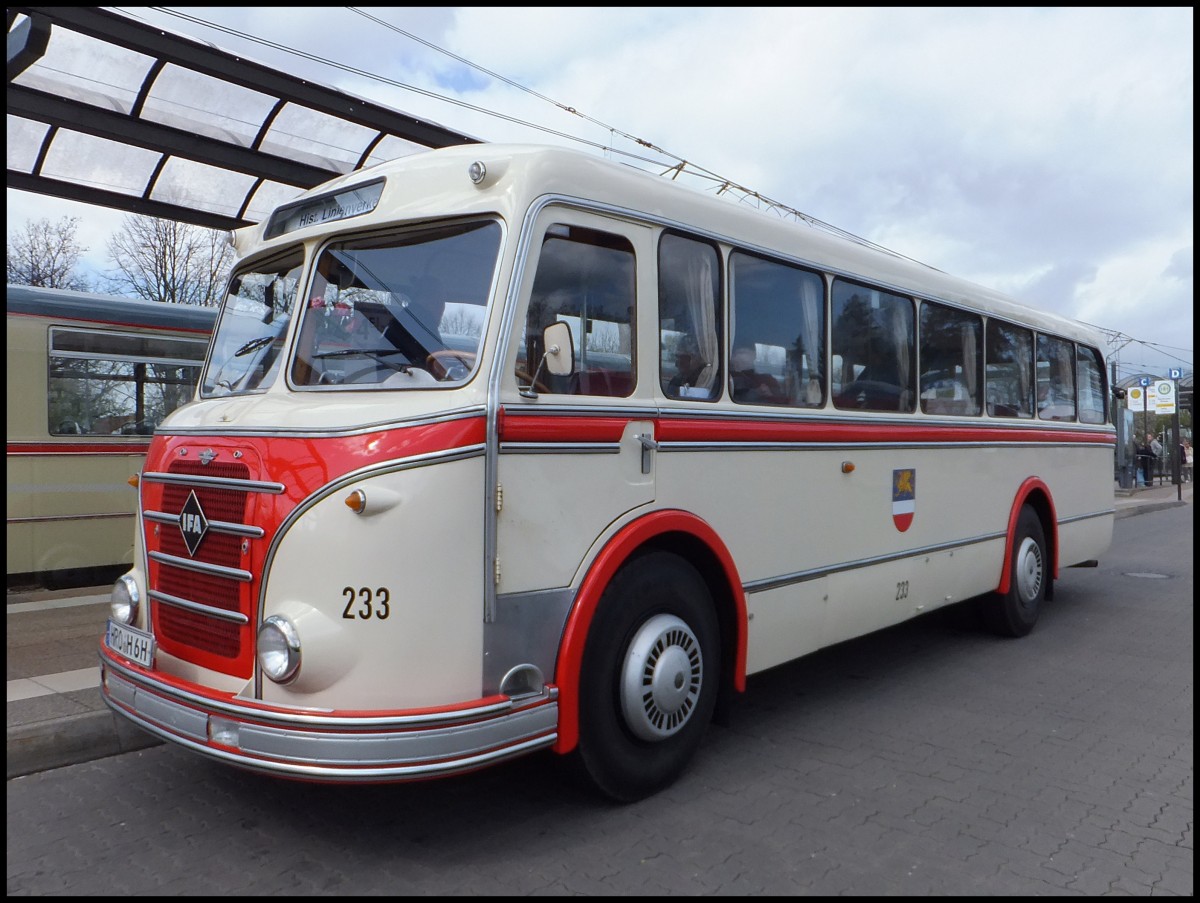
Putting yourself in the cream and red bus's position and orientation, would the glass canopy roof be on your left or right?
on your right

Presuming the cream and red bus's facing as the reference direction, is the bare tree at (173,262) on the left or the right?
on its right

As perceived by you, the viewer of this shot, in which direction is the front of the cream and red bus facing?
facing the viewer and to the left of the viewer

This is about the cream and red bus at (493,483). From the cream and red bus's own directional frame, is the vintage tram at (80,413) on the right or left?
on its right
